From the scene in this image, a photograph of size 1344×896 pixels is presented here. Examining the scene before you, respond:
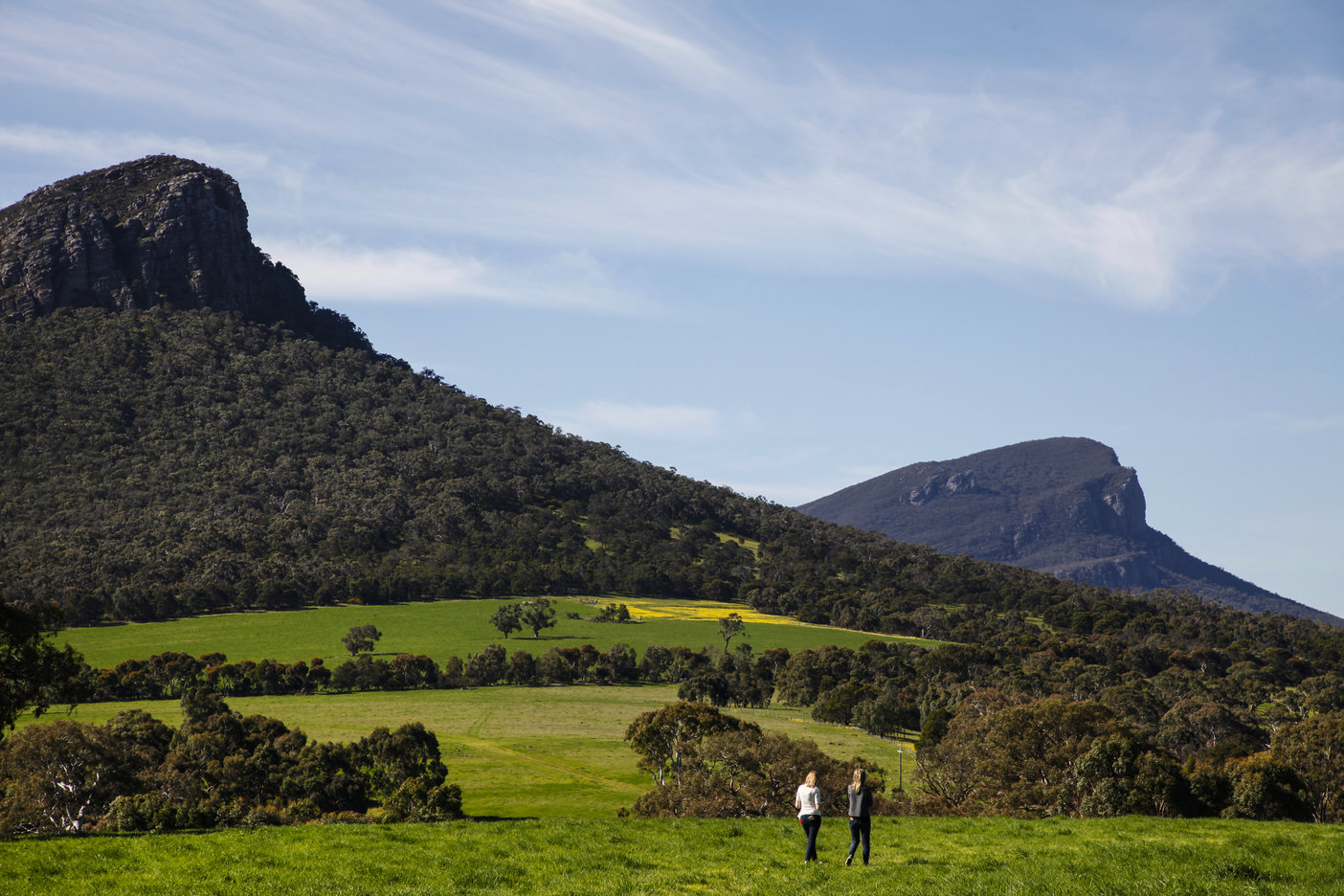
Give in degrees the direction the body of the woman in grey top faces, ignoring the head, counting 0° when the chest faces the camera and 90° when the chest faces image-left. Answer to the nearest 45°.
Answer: approximately 180°

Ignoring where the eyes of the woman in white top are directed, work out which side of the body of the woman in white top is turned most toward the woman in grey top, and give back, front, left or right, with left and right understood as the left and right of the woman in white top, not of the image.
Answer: right

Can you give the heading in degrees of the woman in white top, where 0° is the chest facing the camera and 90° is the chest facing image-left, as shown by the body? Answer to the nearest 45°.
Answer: approximately 180°

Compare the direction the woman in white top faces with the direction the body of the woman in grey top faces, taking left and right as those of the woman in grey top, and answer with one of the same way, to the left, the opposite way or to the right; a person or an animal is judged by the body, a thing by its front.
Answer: the same way

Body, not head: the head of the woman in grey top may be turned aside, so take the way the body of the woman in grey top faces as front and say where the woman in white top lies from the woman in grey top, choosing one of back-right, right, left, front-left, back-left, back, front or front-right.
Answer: left

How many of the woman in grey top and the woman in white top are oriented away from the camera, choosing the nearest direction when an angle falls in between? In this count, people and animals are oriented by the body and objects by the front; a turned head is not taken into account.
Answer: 2
